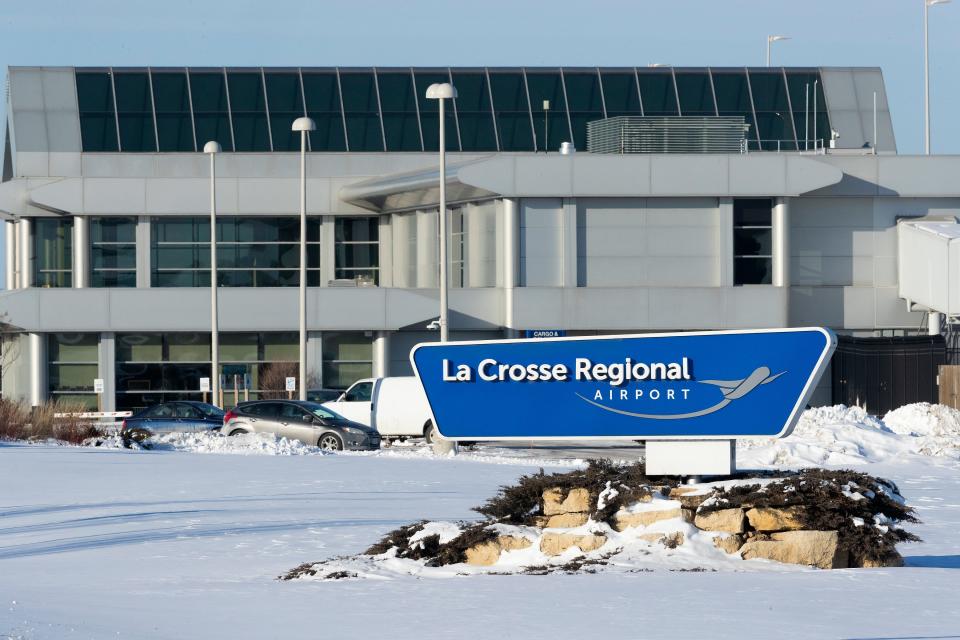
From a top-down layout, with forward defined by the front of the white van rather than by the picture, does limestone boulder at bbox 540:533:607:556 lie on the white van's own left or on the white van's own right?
on the white van's own left

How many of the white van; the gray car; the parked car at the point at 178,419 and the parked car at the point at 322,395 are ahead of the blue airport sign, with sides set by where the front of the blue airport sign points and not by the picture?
0

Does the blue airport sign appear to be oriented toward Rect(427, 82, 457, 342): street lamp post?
no

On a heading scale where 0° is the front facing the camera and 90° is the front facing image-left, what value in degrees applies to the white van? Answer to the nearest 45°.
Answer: approximately 90°

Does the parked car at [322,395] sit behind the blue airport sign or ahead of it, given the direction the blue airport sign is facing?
behind

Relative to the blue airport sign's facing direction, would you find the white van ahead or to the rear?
to the rear

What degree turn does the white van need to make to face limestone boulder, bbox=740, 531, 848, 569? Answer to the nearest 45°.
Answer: approximately 90° to its left

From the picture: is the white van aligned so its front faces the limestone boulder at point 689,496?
no

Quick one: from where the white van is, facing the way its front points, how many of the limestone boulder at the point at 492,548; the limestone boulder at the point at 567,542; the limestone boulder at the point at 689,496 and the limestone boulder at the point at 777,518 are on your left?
4

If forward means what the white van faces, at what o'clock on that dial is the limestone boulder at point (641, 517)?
The limestone boulder is roughly at 9 o'clock from the white van.

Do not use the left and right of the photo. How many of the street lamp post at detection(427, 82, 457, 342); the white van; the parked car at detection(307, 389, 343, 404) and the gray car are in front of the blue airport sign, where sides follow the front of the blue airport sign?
0

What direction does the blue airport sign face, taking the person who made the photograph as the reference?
facing the viewer

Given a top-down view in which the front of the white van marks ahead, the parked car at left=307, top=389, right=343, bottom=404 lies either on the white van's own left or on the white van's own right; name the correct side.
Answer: on the white van's own right

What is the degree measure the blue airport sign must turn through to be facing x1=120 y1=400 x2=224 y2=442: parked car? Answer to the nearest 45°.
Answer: approximately 135° to its right

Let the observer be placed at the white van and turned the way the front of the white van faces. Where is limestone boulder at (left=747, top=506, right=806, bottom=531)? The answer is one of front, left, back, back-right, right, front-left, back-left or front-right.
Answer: left

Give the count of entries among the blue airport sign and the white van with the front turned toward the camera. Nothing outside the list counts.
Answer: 1

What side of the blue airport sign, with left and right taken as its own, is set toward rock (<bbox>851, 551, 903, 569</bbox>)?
left

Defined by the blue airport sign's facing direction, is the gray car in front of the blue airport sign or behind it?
behind

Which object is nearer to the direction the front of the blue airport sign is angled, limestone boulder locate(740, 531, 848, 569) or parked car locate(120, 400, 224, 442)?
the limestone boulder

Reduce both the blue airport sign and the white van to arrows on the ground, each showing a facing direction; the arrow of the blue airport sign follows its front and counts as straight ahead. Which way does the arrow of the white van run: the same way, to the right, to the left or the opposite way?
to the right

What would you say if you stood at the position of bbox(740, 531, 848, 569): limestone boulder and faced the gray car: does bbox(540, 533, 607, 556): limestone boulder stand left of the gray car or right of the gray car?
left
